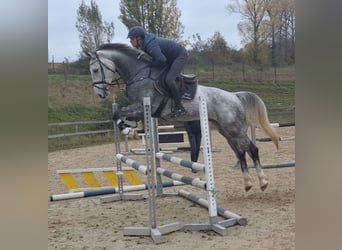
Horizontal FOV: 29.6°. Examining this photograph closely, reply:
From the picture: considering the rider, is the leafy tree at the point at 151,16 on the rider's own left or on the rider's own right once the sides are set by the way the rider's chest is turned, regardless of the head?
on the rider's own right

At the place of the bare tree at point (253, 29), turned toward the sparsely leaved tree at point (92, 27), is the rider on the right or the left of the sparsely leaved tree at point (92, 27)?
left

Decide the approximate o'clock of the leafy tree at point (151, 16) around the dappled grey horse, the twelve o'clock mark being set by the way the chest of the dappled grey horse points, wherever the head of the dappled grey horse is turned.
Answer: The leafy tree is roughly at 3 o'clock from the dappled grey horse.

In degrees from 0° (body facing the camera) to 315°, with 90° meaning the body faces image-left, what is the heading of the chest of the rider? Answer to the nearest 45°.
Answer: approximately 90°

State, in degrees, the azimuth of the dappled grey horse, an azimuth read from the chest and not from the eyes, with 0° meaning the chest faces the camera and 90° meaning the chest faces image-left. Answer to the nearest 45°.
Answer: approximately 90°

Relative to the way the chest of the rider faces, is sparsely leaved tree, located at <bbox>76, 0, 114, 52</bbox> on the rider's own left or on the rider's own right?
on the rider's own right

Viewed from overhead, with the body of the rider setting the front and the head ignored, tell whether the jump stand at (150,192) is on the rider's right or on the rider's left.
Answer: on the rider's left

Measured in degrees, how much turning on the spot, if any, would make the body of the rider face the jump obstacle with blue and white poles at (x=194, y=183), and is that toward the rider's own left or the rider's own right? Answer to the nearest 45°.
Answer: approximately 90° to the rider's own left
